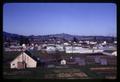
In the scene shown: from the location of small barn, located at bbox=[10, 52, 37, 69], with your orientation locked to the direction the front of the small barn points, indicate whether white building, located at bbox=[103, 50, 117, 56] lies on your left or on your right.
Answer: on your left

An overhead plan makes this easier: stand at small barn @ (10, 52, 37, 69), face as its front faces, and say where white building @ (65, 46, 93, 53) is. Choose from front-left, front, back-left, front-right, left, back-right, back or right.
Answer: left

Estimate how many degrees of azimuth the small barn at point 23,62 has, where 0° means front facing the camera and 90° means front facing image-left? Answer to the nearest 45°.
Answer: approximately 0°
